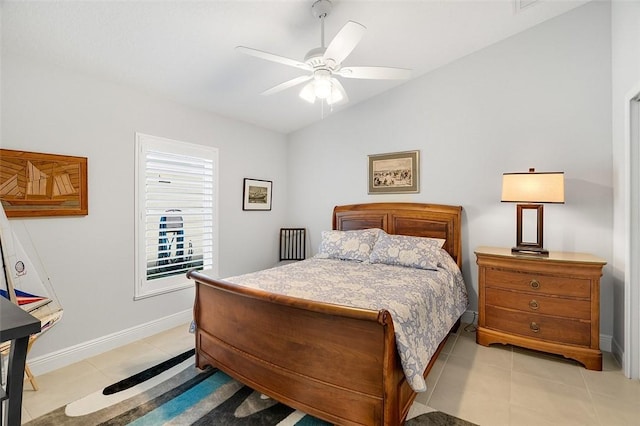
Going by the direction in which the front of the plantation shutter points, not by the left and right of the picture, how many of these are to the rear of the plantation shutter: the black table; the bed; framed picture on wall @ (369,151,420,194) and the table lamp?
0

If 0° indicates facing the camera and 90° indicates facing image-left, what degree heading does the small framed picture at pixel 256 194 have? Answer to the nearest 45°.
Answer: approximately 315°

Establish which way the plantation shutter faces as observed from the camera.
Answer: facing the viewer and to the right of the viewer

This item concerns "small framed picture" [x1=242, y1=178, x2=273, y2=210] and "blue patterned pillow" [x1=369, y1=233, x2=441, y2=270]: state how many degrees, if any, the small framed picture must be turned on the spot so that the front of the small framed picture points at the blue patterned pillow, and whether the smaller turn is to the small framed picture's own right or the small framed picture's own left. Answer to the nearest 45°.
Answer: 0° — it already faces it

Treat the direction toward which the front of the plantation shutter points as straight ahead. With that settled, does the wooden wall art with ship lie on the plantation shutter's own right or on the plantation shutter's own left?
on the plantation shutter's own right

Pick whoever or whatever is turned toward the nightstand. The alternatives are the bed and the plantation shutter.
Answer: the plantation shutter

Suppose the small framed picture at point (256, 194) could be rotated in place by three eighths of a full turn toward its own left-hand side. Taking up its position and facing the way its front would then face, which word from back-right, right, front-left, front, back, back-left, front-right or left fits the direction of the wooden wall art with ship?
back-left

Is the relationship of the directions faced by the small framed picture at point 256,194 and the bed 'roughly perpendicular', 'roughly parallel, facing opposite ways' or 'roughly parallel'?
roughly perpendicular

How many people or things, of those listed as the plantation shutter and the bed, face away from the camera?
0

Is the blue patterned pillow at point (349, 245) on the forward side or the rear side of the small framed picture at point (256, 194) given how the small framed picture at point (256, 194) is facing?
on the forward side

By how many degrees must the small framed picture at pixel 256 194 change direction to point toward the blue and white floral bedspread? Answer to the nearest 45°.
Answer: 0° — it already faces it

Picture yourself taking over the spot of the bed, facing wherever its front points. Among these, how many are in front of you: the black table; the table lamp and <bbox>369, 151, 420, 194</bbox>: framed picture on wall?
1

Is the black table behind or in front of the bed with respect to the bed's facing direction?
in front

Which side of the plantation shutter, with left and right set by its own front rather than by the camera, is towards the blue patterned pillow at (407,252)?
front

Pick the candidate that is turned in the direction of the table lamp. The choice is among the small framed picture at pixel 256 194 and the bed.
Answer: the small framed picture

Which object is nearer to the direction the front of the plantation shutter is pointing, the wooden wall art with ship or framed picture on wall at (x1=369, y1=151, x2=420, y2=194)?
the framed picture on wall

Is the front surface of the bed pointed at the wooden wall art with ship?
no

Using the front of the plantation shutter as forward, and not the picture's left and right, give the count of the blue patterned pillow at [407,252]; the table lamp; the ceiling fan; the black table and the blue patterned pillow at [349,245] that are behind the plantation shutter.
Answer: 0

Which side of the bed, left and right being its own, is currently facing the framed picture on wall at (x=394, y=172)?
back

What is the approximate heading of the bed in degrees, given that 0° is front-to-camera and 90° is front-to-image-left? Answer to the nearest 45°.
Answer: approximately 45°

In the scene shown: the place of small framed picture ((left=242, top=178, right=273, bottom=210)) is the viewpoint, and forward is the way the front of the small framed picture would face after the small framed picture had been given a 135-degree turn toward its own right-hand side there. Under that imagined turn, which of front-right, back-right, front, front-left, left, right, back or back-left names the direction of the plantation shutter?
front-left
